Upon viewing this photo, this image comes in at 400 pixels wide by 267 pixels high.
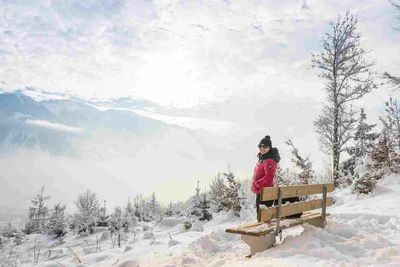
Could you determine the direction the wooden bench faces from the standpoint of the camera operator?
facing away from the viewer and to the left of the viewer

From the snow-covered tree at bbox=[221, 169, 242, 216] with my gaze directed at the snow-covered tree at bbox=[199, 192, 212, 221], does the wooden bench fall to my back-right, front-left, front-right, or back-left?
back-left

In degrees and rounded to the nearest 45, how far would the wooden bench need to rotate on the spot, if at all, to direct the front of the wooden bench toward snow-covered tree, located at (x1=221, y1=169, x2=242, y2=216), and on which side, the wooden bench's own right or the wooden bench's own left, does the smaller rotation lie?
approximately 45° to the wooden bench's own right

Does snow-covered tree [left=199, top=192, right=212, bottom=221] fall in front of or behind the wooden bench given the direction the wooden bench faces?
in front

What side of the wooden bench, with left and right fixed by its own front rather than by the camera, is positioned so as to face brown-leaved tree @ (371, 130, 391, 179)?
right
